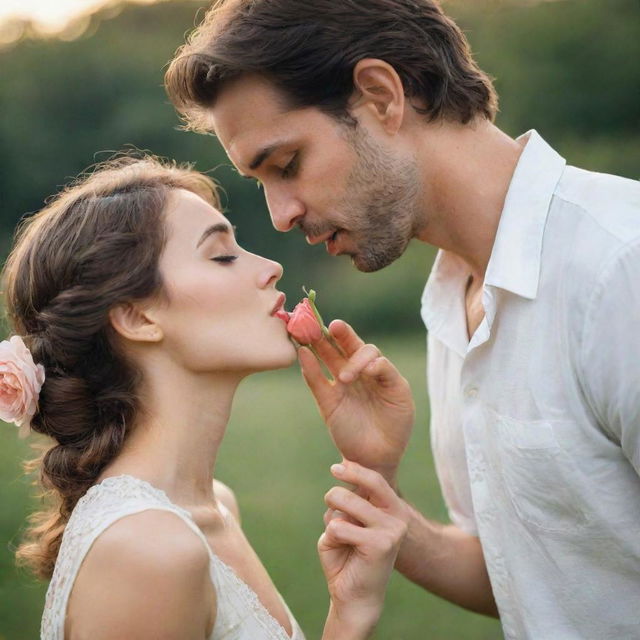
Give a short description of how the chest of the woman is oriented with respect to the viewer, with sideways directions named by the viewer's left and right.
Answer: facing to the right of the viewer

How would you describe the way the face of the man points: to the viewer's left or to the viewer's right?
to the viewer's left

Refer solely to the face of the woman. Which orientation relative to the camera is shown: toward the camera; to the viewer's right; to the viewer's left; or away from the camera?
to the viewer's right
